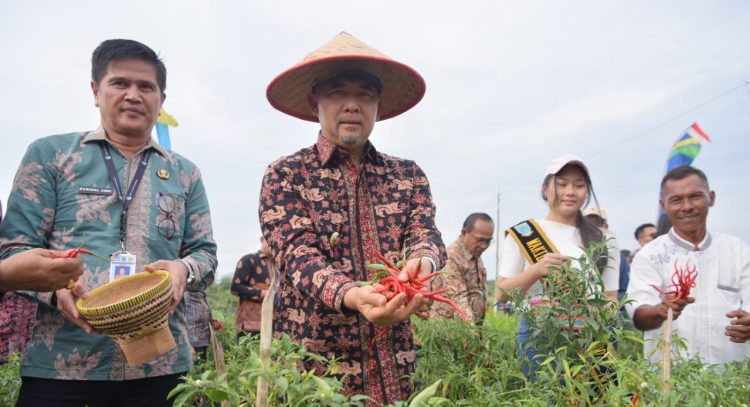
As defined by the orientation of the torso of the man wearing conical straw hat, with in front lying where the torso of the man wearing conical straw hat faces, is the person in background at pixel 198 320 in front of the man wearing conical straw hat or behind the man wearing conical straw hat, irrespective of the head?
behind

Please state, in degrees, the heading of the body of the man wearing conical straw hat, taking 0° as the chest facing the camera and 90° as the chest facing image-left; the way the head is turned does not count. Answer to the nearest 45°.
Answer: approximately 0°

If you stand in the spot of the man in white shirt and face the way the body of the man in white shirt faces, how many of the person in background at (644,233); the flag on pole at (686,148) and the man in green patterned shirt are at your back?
2

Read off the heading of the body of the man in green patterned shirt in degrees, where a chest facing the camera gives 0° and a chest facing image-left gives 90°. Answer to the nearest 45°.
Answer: approximately 0°

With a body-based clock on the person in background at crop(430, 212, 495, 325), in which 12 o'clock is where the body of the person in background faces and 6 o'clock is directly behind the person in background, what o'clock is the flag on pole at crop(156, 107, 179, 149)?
The flag on pole is roughly at 5 o'clock from the person in background.

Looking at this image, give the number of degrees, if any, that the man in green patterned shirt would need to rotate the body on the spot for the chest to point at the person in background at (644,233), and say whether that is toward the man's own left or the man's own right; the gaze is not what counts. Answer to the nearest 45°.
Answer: approximately 135° to the man's own left

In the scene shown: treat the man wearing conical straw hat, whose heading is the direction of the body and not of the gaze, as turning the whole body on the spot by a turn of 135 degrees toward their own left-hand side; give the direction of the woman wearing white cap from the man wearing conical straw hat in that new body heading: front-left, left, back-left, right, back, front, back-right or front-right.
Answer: front

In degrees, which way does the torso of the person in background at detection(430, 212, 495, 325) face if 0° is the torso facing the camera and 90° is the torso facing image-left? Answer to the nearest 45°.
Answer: approximately 315°
